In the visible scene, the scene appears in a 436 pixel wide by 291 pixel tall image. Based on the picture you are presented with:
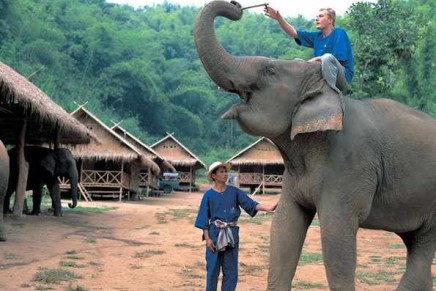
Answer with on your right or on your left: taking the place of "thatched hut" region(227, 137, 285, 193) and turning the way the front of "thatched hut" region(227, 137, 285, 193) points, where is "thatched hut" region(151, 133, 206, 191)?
on your right

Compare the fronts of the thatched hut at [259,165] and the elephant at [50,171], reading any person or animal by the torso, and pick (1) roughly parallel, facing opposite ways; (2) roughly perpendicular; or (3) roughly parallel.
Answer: roughly perpendicular

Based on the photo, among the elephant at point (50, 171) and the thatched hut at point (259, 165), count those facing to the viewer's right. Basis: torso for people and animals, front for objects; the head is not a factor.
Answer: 1

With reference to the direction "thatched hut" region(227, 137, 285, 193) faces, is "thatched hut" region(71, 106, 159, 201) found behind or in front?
in front

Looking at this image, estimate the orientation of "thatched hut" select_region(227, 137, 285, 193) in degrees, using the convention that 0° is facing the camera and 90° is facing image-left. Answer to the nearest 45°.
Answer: approximately 0°

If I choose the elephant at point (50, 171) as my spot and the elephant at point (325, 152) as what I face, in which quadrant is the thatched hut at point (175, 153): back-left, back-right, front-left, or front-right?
back-left

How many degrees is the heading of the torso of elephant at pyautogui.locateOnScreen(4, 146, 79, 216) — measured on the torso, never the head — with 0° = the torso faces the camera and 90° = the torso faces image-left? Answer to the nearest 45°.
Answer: approximately 270°

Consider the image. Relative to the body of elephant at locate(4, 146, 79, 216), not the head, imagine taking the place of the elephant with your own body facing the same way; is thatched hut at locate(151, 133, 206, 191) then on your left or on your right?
on your left
